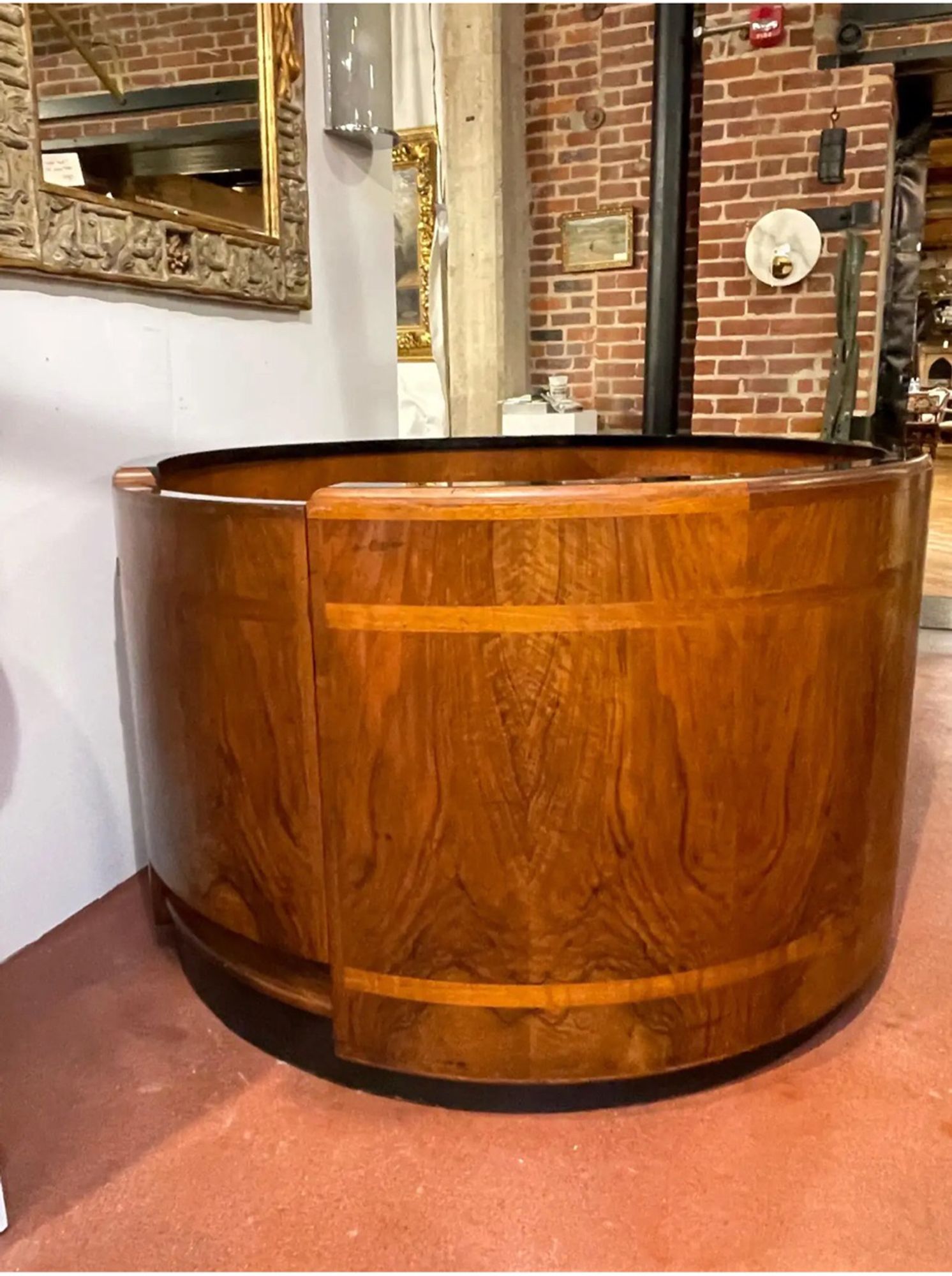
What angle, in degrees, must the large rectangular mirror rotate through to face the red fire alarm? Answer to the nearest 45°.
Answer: approximately 90° to its left

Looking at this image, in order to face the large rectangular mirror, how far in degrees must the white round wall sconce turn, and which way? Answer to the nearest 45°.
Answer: approximately 45° to its right

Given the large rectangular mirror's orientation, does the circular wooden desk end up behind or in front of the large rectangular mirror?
in front

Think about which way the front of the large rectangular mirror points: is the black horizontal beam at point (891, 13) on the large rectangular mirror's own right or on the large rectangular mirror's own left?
on the large rectangular mirror's own left

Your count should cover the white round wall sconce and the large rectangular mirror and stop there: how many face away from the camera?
0

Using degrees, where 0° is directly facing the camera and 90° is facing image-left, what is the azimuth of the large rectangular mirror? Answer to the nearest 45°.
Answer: approximately 315°

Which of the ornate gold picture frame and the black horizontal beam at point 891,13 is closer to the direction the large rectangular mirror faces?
the black horizontal beam

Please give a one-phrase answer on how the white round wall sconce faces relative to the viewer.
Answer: facing the viewer

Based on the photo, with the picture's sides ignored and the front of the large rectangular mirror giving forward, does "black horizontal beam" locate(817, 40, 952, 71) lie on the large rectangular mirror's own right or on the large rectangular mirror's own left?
on the large rectangular mirror's own left

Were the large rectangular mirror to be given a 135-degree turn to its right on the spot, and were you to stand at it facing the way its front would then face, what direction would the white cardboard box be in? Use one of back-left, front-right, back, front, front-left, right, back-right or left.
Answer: back-right

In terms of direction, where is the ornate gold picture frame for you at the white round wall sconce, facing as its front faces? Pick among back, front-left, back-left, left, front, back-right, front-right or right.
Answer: right

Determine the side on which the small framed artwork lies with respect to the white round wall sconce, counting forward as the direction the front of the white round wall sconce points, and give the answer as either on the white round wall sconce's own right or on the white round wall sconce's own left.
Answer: on the white round wall sconce's own right
